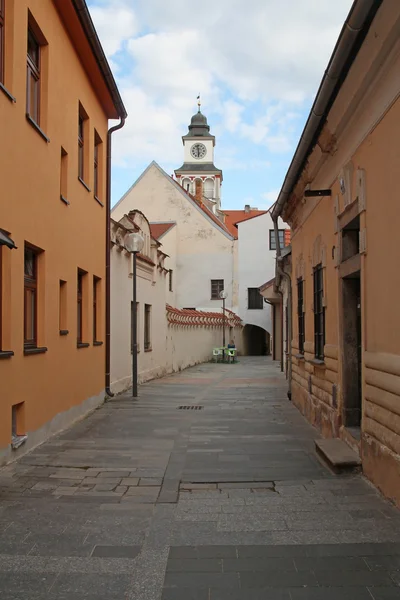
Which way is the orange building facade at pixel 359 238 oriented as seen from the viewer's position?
to the viewer's left
